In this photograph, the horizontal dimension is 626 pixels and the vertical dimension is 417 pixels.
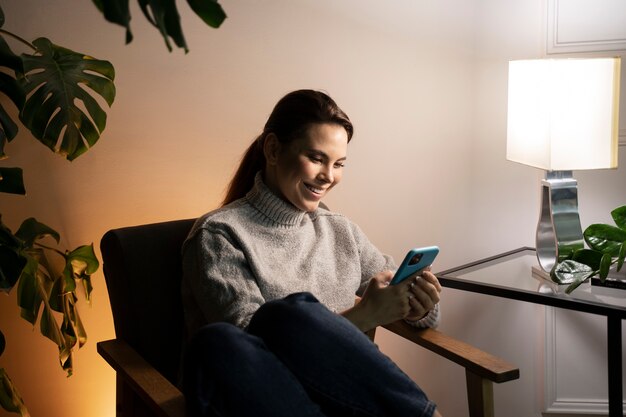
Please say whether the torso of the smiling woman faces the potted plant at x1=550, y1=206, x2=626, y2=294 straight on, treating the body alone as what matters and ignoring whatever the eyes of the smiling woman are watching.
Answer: no

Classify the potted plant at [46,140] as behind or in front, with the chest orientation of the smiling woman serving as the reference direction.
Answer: behind

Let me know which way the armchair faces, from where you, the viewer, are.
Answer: facing the viewer and to the right of the viewer

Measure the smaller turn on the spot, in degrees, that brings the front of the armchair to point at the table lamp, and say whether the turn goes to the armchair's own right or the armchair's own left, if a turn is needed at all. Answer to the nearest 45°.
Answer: approximately 45° to the armchair's own left

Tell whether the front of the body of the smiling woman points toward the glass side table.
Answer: no

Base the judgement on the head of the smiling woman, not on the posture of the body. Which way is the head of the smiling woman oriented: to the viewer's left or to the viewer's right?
to the viewer's right

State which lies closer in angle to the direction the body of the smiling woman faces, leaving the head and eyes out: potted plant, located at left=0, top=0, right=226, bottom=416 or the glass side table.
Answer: the glass side table
